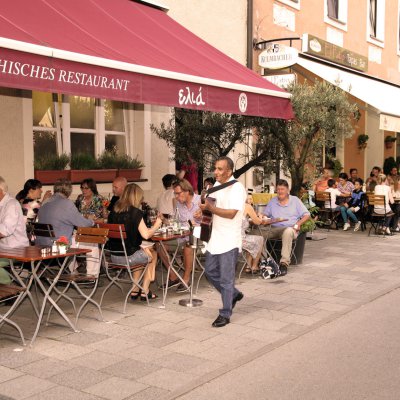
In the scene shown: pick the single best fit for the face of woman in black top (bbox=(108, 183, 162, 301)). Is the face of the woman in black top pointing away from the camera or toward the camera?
away from the camera

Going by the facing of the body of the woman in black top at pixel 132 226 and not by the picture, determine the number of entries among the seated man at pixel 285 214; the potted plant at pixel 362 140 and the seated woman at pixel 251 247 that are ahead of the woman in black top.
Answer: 3

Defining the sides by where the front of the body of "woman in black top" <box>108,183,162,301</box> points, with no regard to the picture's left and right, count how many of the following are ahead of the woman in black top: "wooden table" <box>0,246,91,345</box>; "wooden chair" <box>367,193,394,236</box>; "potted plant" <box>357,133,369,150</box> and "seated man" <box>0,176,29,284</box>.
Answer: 2

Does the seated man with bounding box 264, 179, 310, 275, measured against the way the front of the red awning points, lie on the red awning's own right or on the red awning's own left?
on the red awning's own left

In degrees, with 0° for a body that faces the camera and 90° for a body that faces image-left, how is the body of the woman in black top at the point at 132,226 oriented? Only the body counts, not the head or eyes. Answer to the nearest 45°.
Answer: approximately 225°
